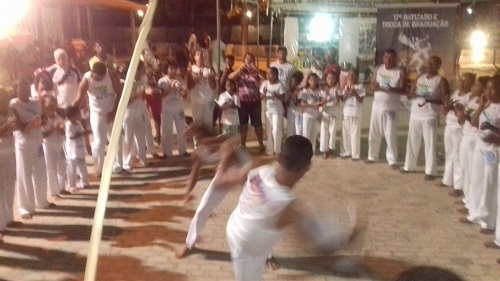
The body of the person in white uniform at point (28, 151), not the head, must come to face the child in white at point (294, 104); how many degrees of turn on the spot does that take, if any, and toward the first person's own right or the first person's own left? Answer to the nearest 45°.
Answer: approximately 45° to the first person's own left

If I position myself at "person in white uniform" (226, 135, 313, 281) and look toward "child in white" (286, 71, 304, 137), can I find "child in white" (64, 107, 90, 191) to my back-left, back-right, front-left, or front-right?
front-left

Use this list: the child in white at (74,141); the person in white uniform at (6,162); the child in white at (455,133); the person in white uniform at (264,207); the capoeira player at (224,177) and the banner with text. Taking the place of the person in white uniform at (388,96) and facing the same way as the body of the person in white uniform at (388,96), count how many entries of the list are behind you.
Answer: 1

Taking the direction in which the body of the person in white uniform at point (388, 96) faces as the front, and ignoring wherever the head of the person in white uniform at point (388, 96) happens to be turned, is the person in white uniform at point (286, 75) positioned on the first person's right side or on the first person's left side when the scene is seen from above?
on the first person's right side

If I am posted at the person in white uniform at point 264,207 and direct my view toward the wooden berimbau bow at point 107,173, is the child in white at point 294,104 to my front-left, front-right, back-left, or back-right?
back-right

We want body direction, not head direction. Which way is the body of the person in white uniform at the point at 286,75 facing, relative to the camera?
toward the camera

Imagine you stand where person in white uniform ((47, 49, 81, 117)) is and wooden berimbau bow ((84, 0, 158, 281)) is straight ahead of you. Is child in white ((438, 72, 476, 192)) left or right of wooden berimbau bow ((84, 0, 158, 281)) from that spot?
left

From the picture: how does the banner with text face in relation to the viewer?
toward the camera

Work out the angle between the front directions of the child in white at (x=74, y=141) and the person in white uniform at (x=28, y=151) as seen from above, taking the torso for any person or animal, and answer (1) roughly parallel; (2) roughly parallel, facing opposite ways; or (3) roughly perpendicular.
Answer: roughly parallel

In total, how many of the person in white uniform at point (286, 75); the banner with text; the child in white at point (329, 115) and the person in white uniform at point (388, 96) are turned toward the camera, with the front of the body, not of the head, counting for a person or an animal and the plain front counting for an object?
4

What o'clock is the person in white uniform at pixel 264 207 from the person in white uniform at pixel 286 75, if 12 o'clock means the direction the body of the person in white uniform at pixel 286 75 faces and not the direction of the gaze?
the person in white uniform at pixel 264 207 is roughly at 12 o'clock from the person in white uniform at pixel 286 75.

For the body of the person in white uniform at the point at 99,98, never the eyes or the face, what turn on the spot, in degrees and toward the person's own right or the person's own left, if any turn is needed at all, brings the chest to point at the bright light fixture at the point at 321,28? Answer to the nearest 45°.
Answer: approximately 135° to the person's own left

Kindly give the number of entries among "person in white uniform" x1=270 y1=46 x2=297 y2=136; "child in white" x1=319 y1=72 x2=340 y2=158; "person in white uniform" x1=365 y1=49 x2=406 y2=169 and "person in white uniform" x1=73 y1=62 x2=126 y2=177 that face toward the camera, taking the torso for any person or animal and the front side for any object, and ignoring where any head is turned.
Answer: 4

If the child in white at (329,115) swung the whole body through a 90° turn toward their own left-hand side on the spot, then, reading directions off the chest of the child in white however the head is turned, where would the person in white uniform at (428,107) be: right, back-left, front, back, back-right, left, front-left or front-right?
front-right

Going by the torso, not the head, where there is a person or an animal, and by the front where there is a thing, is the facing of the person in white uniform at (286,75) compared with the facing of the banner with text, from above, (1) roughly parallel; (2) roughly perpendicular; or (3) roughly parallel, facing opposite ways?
roughly parallel

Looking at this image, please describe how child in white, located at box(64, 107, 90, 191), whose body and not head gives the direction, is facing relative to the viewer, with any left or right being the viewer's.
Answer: facing the viewer and to the right of the viewer

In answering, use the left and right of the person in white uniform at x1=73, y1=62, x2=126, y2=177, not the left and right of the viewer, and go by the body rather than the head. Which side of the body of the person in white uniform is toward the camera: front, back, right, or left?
front
